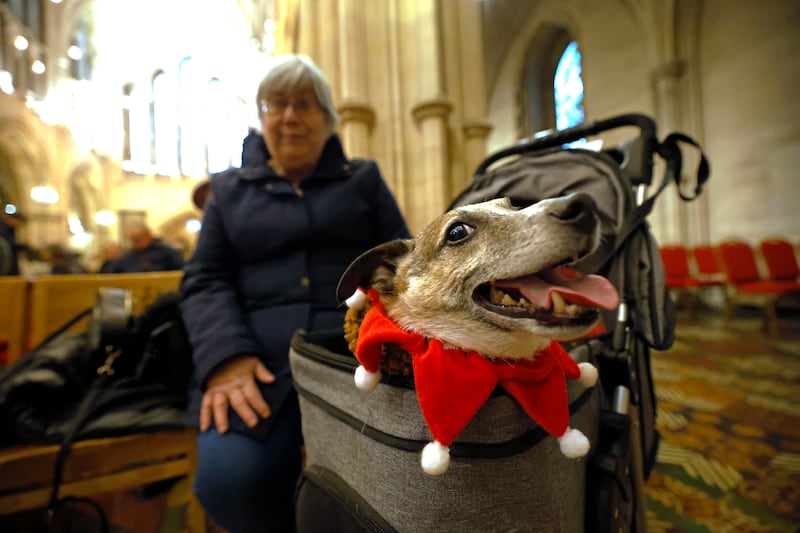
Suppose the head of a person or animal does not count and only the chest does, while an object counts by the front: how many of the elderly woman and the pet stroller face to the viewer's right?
0

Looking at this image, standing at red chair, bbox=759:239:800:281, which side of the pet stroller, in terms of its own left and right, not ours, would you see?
back

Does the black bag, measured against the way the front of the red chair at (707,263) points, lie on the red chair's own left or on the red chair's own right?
on the red chair's own right

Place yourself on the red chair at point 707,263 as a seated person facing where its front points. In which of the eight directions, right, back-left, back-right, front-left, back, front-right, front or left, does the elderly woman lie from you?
front-right

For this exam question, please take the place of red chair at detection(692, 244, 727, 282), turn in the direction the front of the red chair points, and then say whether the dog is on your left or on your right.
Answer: on your right

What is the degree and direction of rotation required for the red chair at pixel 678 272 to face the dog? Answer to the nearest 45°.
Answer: approximately 45° to its right

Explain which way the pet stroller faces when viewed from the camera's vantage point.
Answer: facing the viewer and to the left of the viewer

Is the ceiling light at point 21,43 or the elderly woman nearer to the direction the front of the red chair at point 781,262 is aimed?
the elderly woman

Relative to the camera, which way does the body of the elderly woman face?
toward the camera

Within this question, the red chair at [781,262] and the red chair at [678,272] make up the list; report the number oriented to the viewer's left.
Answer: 0

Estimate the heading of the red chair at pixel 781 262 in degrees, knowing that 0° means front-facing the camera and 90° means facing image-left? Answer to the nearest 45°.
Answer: approximately 315°

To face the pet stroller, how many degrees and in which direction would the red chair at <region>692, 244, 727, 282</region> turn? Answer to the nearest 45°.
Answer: approximately 45° to its right

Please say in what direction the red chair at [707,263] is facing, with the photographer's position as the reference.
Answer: facing the viewer and to the right of the viewer
